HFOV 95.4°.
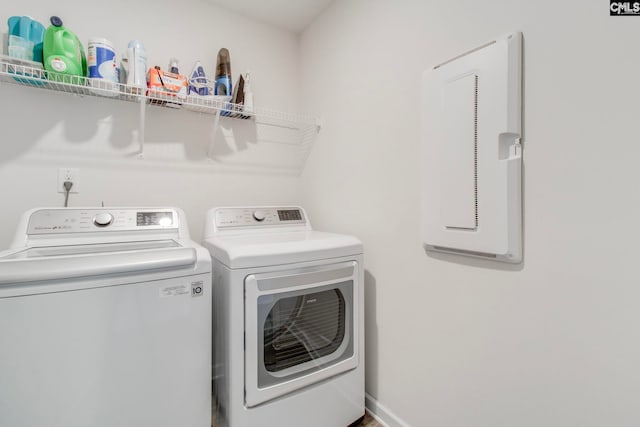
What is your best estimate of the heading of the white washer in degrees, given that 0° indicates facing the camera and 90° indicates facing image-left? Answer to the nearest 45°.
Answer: approximately 0°

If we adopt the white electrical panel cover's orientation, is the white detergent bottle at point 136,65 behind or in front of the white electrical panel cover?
in front

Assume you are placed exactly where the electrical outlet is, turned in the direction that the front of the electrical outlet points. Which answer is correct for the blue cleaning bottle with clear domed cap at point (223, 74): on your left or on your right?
on your left

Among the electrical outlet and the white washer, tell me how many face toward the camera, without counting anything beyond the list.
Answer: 2

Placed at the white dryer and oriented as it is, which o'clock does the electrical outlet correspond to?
The electrical outlet is roughly at 5 o'clock from the white dryer.

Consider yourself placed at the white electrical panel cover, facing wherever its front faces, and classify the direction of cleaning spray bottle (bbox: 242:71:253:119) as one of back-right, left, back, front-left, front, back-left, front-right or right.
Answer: front-right

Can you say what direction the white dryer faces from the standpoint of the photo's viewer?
facing the viewer and to the right of the viewer
